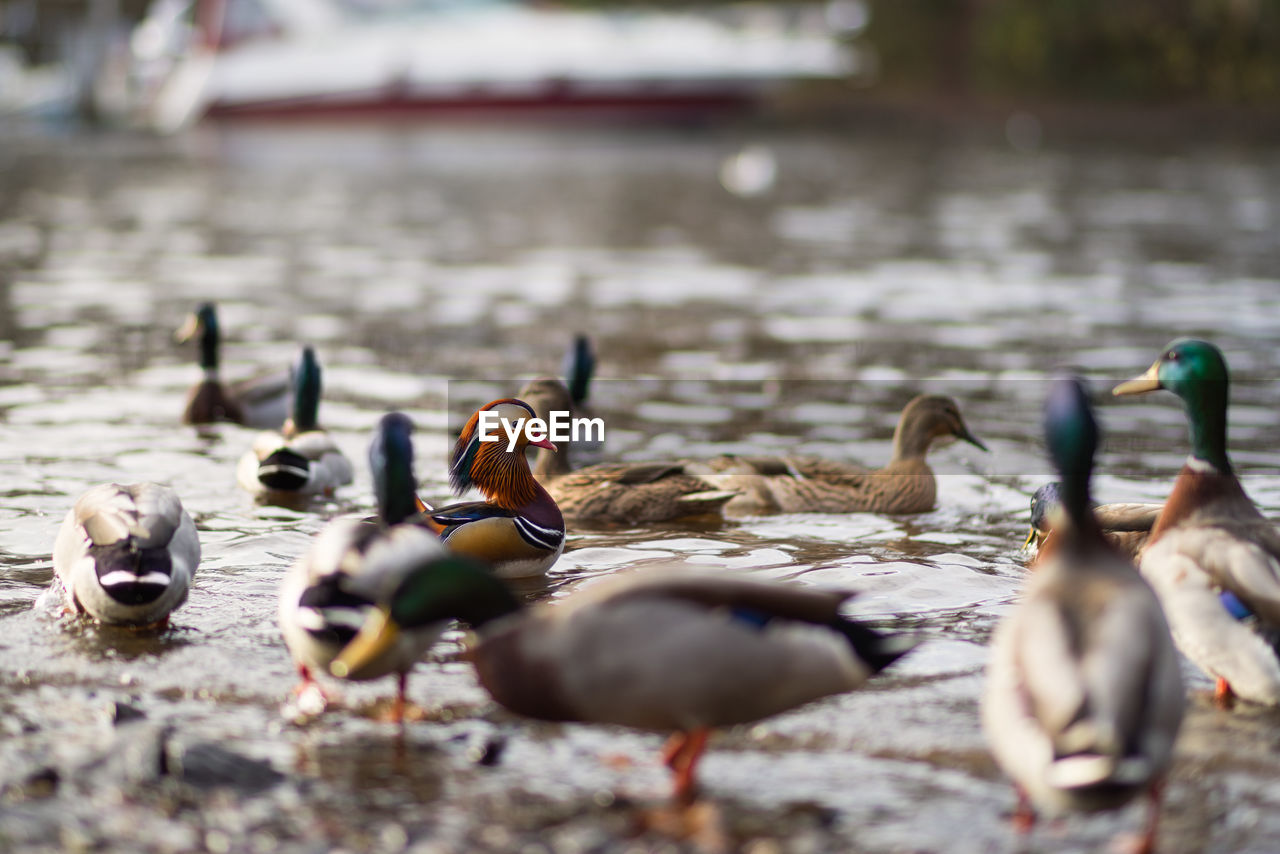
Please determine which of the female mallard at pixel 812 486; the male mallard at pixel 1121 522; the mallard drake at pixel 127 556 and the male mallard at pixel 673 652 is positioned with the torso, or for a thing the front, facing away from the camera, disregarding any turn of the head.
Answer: the mallard drake

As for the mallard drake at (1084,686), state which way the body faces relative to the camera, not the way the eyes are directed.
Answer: away from the camera

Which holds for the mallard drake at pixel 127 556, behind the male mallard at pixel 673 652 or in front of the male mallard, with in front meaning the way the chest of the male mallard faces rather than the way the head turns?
in front

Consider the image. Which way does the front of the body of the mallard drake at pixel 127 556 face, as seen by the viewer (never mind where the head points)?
away from the camera

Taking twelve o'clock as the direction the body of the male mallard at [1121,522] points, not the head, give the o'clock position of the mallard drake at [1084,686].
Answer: The mallard drake is roughly at 9 o'clock from the male mallard.

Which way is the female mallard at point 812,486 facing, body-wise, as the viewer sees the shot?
to the viewer's right

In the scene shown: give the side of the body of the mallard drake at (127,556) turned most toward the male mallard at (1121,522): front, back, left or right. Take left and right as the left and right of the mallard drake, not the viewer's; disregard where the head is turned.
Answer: right

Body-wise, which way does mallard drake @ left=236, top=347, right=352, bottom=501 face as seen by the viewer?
away from the camera

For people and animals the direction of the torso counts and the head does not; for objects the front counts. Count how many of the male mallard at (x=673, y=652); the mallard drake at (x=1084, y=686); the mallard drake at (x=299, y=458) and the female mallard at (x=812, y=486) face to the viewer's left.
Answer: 1

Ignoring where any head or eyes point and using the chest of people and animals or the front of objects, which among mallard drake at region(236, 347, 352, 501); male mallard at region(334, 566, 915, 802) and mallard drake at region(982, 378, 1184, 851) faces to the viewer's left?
the male mallard

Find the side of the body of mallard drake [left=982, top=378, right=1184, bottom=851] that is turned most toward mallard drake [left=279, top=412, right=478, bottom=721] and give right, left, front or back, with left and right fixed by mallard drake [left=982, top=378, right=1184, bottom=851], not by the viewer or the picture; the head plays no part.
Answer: left

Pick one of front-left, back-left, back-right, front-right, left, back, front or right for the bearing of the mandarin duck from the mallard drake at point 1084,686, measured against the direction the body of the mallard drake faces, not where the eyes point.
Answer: front-left

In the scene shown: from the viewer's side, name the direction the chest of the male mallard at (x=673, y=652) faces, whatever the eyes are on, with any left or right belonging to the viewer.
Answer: facing to the left of the viewer

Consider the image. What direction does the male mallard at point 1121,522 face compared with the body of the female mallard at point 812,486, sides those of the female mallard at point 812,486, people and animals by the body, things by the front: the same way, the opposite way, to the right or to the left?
the opposite way

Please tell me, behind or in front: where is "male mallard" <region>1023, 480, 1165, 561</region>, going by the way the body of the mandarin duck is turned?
in front

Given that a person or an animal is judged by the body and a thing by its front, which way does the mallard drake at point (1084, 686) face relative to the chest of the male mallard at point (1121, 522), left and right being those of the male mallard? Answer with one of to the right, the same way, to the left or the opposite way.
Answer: to the right

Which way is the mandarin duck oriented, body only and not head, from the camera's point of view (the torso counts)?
to the viewer's right

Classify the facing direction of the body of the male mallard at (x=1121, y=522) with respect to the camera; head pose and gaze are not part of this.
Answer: to the viewer's left
